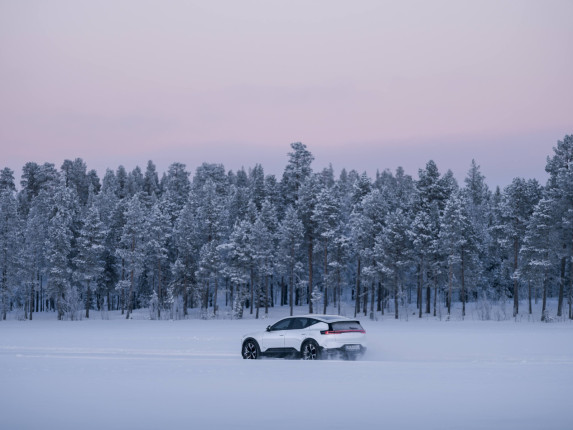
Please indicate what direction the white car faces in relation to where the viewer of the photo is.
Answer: facing away from the viewer and to the left of the viewer
